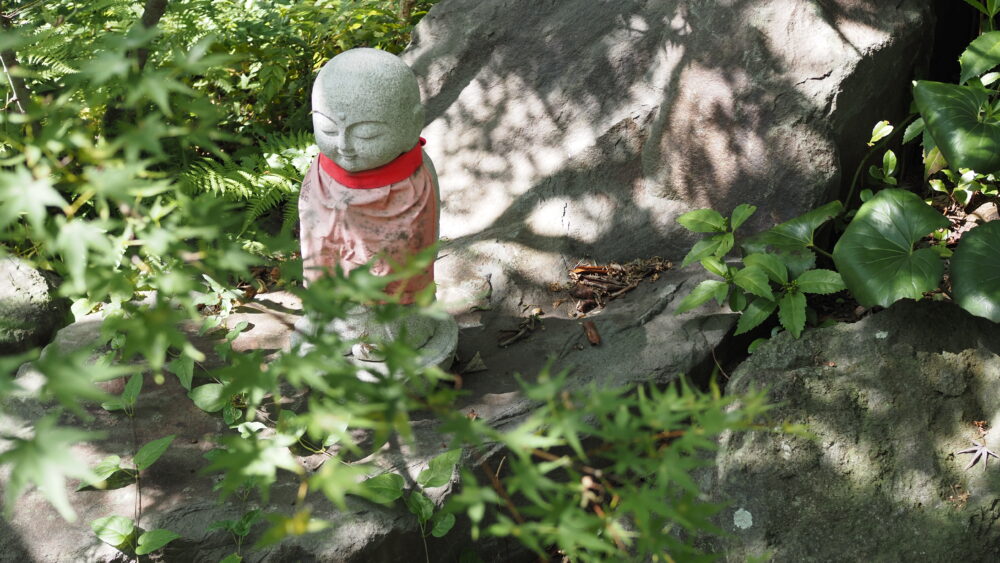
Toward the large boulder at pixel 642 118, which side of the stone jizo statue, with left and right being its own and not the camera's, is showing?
back

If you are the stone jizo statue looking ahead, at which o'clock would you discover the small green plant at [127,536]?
The small green plant is roughly at 12 o'clock from the stone jizo statue.

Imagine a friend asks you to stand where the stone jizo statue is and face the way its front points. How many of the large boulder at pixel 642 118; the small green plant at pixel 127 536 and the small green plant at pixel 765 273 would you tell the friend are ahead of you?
1

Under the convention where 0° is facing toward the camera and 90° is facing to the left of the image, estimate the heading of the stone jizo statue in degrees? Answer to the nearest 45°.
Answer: approximately 45°

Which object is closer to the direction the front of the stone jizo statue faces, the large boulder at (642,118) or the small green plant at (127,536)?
the small green plant

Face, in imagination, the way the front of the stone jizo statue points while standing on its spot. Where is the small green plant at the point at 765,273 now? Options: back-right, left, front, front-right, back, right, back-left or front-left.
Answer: back-left

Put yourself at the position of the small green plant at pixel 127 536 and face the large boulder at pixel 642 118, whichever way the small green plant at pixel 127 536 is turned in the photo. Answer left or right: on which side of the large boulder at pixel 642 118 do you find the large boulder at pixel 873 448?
right

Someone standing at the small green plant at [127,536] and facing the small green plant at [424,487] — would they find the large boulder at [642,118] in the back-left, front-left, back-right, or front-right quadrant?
front-left

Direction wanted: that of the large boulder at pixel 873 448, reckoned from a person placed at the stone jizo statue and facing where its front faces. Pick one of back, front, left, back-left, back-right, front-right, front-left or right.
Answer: left
